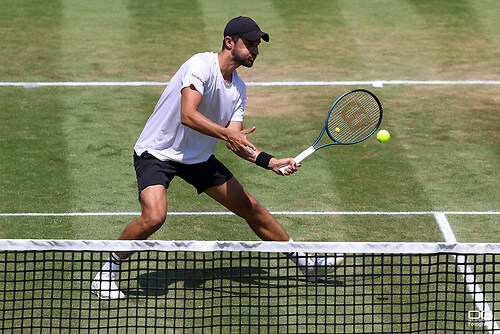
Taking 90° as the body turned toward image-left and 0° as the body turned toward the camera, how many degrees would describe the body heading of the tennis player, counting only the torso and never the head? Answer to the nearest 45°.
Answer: approximately 315°

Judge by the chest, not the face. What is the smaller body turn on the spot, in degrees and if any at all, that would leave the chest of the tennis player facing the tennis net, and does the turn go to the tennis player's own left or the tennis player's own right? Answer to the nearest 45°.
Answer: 0° — they already face it
